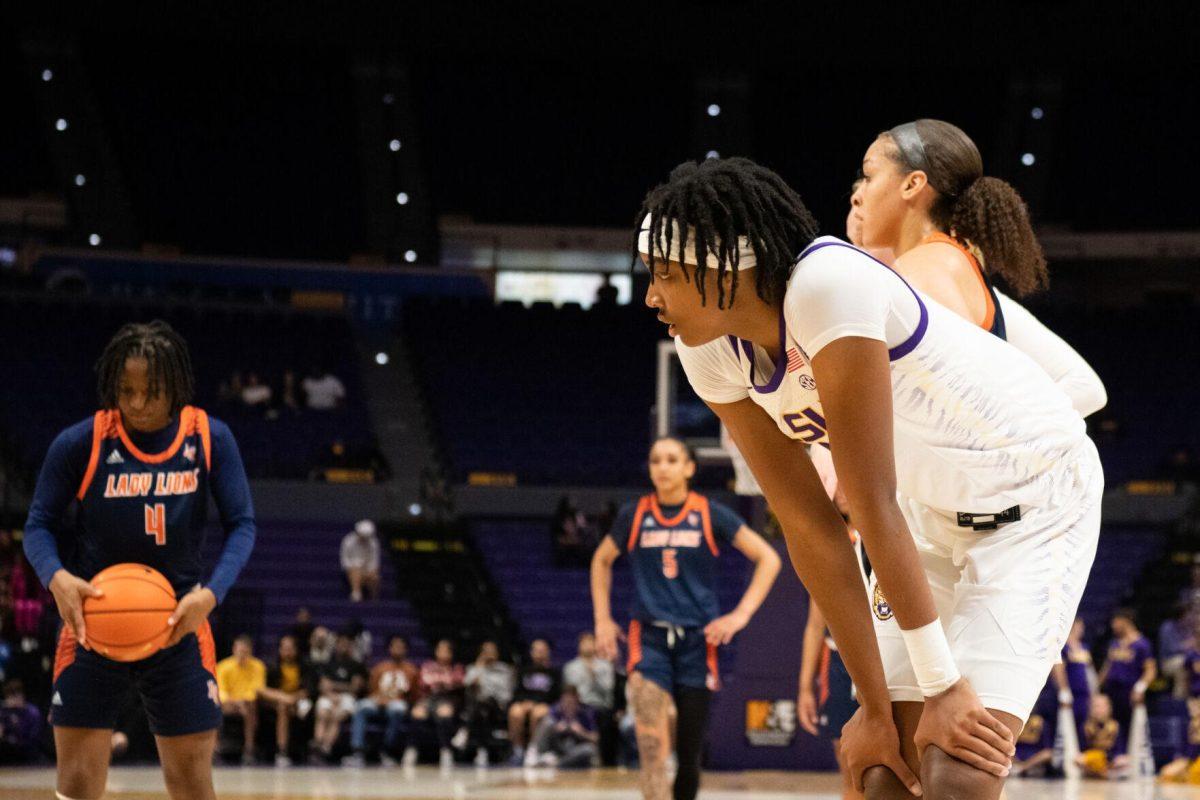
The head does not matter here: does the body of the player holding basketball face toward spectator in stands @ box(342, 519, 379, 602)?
no

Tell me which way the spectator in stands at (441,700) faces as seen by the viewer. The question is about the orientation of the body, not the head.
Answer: toward the camera

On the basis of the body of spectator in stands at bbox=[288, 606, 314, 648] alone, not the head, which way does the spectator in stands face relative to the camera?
toward the camera

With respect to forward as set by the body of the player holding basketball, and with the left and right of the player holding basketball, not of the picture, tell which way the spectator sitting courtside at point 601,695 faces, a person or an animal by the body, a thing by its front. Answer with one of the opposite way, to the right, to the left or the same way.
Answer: the same way

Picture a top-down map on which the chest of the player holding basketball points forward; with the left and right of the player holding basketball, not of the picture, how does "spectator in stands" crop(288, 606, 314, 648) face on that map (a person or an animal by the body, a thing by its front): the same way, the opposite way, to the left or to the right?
the same way

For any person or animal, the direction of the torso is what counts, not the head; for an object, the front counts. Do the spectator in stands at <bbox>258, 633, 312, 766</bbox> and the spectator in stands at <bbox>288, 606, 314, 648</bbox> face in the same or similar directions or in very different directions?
same or similar directions

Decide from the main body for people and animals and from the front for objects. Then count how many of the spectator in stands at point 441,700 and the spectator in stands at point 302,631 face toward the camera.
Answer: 2

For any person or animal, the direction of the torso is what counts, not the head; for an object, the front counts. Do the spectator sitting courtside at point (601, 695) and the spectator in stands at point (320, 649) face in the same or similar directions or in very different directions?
same or similar directions

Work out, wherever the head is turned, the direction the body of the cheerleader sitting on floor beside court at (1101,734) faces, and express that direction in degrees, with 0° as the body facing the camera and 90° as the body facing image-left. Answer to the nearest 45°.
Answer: approximately 0°

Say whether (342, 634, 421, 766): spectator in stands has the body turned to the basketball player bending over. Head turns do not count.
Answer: yes

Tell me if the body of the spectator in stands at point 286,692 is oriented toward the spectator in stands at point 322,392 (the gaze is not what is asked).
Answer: no

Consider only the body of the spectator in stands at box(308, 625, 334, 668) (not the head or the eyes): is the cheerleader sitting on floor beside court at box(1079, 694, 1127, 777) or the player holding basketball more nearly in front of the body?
the player holding basketball

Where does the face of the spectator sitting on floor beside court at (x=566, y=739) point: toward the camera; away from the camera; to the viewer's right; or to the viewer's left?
toward the camera

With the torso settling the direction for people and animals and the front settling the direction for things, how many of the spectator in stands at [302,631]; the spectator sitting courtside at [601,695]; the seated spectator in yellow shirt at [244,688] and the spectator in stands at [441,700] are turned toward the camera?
4

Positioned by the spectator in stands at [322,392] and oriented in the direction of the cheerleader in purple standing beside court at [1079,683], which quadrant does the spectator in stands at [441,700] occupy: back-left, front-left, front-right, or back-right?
front-right

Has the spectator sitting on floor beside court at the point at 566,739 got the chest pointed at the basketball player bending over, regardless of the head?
yes

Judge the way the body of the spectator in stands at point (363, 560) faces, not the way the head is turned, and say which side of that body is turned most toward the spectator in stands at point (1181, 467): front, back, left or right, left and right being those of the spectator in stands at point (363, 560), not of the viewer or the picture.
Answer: left

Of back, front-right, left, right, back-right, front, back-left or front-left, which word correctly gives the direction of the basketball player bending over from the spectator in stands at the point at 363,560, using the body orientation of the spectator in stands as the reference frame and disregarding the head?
front

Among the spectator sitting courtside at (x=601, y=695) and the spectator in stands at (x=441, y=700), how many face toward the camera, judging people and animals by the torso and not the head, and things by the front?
2
